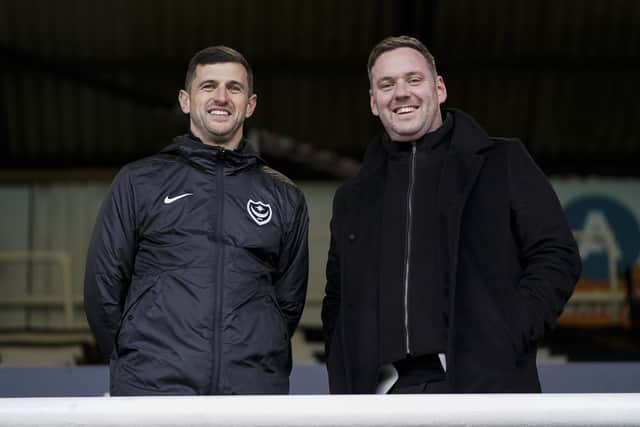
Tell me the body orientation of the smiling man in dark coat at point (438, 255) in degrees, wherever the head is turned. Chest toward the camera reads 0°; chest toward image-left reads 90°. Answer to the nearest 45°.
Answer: approximately 45°

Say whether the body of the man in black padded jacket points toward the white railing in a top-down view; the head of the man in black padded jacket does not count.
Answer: yes

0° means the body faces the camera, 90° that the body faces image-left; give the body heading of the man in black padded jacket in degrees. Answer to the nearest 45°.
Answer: approximately 0°

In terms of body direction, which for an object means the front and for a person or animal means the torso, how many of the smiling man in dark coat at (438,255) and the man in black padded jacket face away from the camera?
0
